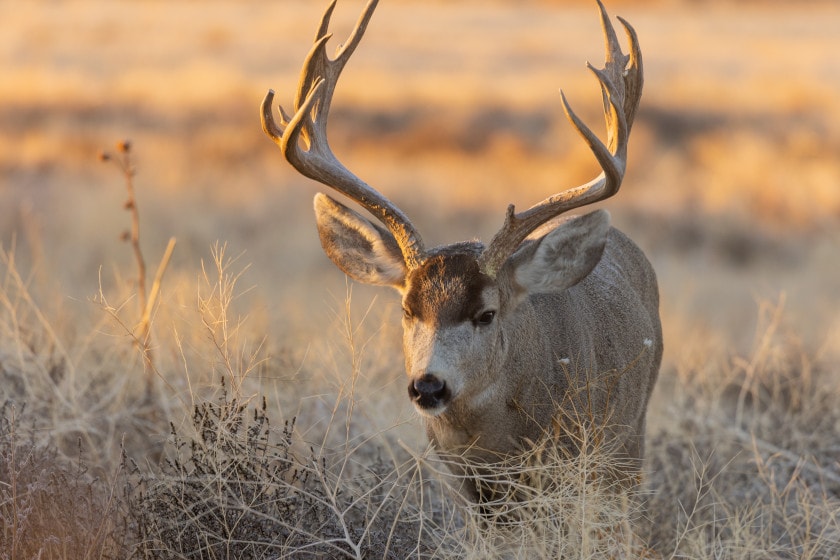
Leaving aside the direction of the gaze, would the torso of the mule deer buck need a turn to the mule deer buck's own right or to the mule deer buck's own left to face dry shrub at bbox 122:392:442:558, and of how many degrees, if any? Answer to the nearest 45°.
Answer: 0° — it already faces it

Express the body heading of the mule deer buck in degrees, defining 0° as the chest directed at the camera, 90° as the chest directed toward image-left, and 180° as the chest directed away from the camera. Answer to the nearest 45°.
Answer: approximately 45°

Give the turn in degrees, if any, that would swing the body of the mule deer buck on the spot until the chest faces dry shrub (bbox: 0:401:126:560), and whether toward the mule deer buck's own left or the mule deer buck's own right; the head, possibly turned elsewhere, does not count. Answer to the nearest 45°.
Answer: approximately 45° to the mule deer buck's own right

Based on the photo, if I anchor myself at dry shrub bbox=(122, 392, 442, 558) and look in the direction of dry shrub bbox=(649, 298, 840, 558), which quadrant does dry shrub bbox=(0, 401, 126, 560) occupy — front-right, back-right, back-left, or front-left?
back-left
